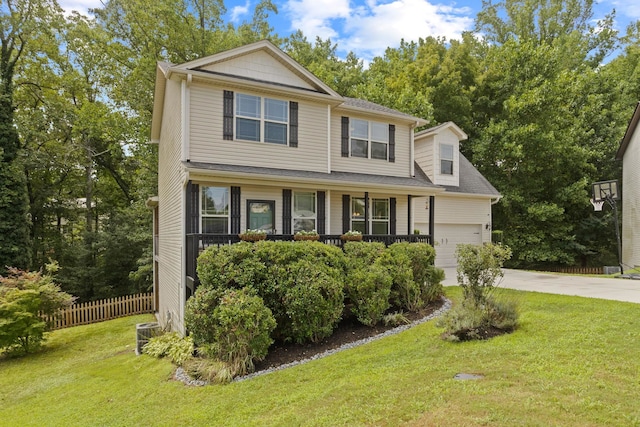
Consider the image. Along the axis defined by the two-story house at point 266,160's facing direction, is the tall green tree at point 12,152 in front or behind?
behind

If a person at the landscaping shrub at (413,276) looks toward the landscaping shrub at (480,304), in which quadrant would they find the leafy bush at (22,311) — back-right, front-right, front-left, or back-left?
back-right

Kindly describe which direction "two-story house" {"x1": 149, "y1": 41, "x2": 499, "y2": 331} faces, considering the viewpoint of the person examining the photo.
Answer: facing the viewer and to the right of the viewer

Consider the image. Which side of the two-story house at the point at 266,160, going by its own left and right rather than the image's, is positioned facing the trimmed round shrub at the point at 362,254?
front

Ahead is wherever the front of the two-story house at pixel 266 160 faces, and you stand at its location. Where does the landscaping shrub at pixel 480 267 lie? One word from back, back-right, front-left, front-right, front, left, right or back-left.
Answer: front

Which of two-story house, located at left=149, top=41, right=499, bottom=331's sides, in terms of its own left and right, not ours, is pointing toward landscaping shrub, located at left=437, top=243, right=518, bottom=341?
front

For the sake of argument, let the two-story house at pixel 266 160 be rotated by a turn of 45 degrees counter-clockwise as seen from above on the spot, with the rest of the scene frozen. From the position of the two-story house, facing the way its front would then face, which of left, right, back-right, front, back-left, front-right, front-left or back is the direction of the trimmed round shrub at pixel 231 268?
right

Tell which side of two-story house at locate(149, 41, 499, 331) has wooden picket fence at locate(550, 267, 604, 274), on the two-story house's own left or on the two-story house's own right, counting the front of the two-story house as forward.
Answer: on the two-story house's own left

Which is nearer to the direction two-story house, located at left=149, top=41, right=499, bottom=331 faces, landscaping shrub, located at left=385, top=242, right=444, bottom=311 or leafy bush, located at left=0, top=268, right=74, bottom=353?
the landscaping shrub
